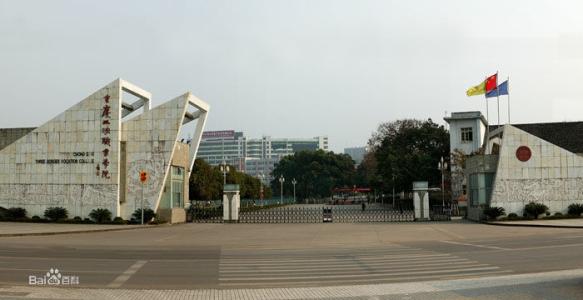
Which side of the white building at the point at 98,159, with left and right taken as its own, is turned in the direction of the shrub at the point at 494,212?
left

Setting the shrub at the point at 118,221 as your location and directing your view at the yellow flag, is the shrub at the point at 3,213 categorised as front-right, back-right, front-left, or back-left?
back-left

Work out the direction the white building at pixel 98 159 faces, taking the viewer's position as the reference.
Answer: facing the viewer

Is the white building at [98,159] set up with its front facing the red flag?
no

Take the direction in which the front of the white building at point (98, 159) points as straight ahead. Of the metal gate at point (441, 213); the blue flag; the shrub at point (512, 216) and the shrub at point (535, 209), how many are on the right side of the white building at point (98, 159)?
0

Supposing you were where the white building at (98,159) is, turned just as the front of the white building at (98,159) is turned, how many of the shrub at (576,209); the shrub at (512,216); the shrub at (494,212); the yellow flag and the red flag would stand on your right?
0

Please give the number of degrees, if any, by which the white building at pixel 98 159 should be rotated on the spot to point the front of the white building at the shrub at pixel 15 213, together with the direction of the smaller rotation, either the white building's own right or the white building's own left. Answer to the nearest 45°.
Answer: approximately 90° to the white building's own right

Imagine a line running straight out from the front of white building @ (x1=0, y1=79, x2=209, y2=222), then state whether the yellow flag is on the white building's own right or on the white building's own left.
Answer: on the white building's own left

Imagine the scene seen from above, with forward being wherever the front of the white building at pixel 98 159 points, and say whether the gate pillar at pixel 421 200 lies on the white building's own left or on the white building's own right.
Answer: on the white building's own left

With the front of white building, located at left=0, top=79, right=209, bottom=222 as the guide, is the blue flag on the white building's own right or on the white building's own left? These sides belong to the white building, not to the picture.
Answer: on the white building's own left

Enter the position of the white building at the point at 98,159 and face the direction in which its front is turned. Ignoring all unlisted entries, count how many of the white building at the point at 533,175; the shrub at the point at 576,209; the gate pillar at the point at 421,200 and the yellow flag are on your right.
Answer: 0

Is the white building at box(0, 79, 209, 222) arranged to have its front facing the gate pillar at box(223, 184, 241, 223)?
no
